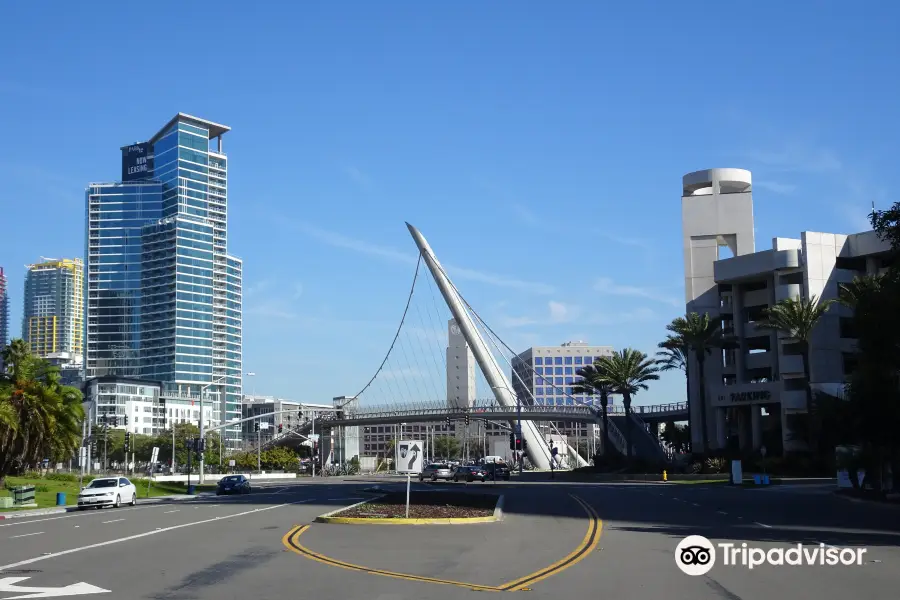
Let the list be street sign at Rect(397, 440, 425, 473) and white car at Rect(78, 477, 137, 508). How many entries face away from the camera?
0

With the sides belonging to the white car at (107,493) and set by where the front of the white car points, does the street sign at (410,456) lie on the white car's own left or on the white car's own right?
on the white car's own left

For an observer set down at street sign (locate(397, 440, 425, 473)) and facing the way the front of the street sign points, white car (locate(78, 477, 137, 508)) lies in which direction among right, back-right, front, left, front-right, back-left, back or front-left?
back-right

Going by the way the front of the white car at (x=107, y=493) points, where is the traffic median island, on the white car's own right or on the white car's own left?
on the white car's own left

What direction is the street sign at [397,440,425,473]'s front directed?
toward the camera
